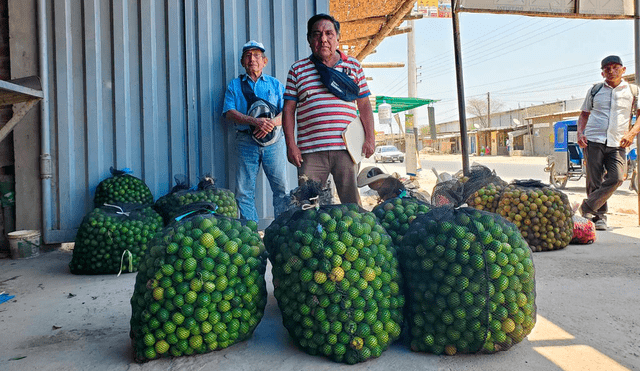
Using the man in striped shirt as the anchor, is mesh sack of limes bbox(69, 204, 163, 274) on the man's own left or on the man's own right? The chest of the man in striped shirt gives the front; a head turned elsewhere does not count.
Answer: on the man's own right

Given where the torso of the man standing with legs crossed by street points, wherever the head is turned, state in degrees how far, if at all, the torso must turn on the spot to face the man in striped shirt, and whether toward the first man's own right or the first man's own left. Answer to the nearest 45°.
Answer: approximately 45° to the first man's own right

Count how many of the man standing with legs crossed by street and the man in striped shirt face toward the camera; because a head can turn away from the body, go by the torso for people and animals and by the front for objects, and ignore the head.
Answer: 2

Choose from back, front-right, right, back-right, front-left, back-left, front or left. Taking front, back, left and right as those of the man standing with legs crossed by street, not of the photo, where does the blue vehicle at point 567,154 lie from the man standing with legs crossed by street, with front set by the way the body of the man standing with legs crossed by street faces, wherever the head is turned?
back

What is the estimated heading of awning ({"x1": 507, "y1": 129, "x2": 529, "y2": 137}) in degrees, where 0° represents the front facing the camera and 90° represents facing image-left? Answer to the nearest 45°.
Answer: approximately 45°

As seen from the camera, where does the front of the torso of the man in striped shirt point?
toward the camera

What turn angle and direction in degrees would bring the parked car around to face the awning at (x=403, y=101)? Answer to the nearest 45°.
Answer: approximately 45° to its right

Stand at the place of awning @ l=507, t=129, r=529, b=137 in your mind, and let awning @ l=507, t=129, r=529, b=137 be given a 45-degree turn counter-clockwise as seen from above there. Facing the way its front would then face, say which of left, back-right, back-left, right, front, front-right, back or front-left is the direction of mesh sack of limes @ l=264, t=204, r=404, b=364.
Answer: front

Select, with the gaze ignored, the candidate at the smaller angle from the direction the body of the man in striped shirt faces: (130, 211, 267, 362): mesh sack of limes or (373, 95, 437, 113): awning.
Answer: the mesh sack of limes

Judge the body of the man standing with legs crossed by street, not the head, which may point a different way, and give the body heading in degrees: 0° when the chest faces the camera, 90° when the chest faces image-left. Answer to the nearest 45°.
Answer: approximately 0°

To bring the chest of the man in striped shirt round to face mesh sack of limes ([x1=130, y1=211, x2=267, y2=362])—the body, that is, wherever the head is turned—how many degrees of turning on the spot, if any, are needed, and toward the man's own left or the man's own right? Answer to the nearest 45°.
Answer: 0° — they already face it

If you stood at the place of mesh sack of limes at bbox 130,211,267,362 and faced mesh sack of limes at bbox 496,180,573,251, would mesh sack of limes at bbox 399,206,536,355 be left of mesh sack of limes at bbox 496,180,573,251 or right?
right

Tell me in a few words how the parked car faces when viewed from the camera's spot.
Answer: facing the viewer and to the right of the viewer
